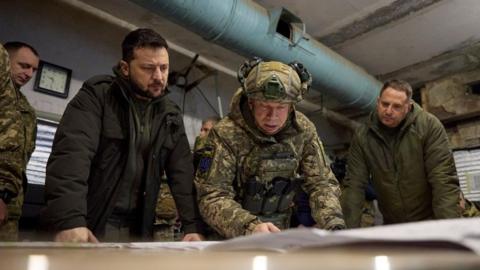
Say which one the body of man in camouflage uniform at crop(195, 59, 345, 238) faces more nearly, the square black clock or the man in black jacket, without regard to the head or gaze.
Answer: the man in black jacket

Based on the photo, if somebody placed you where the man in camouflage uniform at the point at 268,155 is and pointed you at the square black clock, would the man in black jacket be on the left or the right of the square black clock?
left

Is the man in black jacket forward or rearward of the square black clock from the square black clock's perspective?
forward

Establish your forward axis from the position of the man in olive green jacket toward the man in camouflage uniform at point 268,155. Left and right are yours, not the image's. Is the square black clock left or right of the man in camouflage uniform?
right

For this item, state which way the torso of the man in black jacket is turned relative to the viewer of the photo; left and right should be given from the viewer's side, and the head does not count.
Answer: facing the viewer and to the right of the viewer

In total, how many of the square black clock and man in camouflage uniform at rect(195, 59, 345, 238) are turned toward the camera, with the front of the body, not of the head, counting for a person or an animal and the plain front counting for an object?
2

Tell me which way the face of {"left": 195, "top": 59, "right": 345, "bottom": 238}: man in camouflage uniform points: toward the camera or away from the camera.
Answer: toward the camera

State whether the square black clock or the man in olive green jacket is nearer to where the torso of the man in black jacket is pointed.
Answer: the man in olive green jacket

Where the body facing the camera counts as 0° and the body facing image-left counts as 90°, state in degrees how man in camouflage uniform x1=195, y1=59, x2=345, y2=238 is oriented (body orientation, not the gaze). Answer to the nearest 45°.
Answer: approximately 0°

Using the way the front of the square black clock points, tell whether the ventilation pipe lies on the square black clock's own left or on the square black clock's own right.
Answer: on the square black clock's own left

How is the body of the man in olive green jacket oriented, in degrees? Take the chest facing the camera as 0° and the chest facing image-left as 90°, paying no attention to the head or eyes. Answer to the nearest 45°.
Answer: approximately 45°

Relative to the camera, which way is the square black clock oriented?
toward the camera
